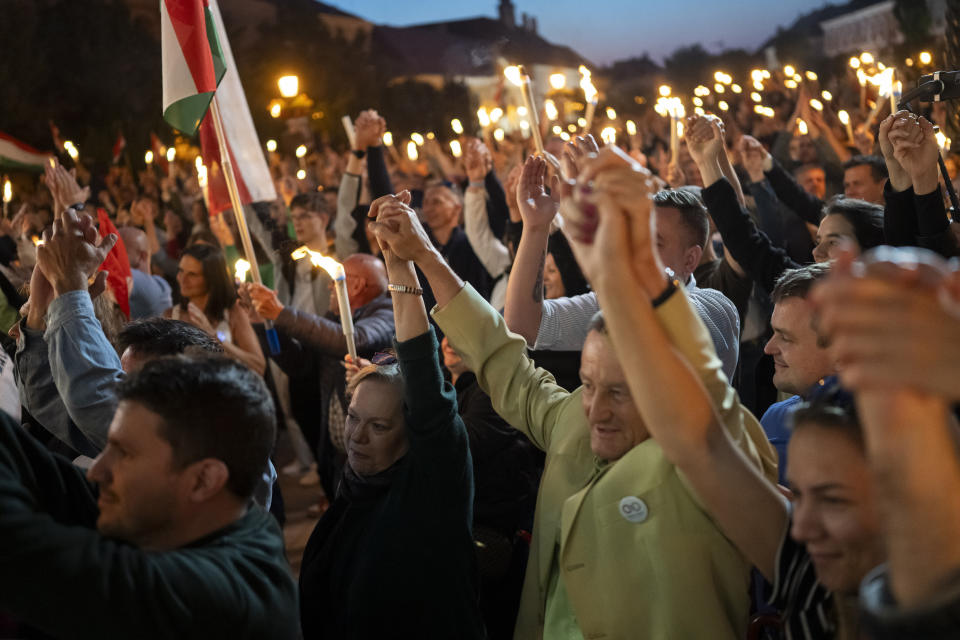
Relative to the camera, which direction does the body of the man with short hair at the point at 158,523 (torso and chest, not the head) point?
to the viewer's left

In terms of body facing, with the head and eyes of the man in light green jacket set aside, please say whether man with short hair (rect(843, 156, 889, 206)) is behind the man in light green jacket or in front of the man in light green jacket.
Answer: behind

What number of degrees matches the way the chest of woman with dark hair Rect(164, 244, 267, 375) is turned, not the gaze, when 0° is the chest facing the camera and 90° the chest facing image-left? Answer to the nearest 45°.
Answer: approximately 45°

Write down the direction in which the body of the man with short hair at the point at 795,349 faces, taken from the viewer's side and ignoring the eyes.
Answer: to the viewer's left

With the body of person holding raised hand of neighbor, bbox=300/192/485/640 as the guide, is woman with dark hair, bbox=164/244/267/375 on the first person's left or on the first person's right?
on the first person's right

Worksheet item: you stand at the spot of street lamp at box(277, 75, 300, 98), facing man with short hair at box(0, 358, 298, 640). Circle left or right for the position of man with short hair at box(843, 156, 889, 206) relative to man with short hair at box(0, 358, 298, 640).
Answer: left

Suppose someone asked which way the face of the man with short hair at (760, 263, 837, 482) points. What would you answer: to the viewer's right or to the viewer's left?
to the viewer's left

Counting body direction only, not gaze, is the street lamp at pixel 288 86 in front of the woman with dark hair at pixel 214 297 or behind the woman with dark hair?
behind
